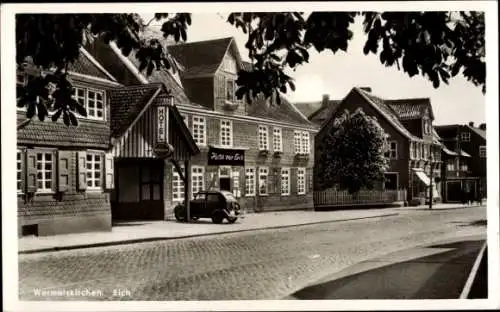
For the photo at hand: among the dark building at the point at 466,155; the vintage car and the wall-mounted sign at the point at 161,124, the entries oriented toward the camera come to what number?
2

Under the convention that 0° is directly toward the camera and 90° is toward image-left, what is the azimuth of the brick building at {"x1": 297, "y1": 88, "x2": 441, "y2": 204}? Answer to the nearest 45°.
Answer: approximately 315°

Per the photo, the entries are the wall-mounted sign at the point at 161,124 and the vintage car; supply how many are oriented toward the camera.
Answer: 1

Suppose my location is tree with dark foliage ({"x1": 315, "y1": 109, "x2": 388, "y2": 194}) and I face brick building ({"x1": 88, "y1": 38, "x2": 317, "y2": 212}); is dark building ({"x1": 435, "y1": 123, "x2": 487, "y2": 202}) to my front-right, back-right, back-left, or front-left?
back-left

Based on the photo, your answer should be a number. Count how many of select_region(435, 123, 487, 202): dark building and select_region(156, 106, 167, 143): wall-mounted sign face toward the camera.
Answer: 2

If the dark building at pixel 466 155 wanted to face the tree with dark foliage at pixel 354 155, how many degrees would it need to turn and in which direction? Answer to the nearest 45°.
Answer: approximately 135° to its right
